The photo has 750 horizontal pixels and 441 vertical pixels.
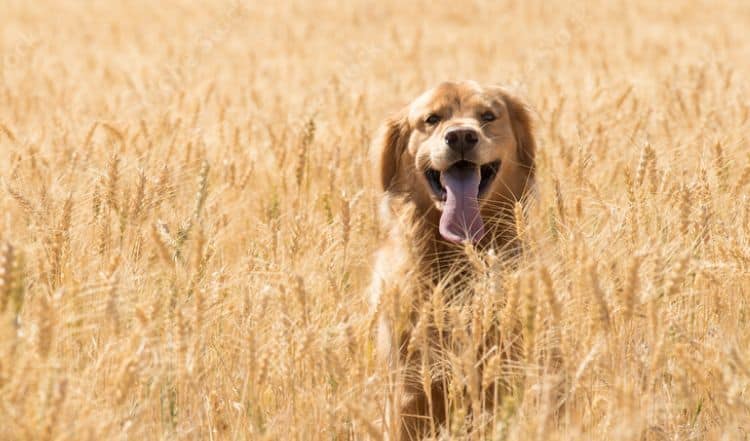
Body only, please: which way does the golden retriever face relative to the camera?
toward the camera
